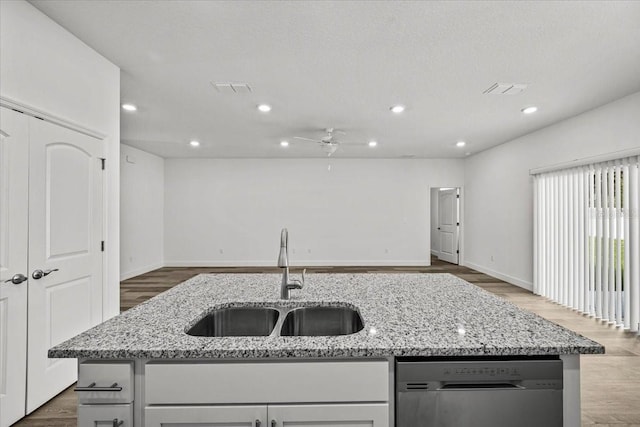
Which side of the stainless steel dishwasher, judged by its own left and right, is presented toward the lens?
front

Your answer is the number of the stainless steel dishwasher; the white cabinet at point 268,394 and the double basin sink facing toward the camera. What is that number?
3

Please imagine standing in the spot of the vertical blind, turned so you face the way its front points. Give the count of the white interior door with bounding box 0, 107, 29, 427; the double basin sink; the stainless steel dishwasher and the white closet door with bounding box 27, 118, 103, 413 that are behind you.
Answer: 0

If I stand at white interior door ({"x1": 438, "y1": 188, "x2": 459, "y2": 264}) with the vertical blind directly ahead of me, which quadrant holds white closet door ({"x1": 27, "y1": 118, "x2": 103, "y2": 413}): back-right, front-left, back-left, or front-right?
front-right

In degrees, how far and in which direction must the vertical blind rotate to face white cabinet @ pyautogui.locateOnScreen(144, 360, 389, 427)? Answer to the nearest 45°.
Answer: approximately 45° to its left

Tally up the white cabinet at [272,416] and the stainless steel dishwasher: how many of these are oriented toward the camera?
2

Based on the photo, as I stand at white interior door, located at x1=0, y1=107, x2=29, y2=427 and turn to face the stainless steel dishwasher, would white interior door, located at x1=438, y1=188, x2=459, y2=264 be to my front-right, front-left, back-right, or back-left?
front-left

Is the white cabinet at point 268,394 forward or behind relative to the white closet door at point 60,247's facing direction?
forward

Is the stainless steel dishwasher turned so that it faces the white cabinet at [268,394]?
no

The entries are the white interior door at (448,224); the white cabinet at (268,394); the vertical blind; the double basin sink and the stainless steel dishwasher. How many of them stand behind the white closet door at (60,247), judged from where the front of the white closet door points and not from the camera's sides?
0

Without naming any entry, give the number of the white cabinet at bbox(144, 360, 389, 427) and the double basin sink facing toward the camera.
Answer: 2

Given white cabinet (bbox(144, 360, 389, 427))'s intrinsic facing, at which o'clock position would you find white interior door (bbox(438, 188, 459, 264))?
The white interior door is roughly at 7 o'clock from the white cabinet.

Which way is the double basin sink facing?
toward the camera

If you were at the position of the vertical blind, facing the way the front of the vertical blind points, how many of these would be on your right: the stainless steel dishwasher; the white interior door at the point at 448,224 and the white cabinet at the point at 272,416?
1

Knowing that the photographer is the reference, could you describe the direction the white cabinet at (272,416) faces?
facing the viewer

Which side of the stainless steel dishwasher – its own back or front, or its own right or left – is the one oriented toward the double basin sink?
right

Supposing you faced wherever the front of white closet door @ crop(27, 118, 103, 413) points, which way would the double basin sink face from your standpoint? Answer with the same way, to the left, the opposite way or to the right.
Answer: to the right

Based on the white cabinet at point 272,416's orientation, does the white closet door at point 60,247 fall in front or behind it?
behind
